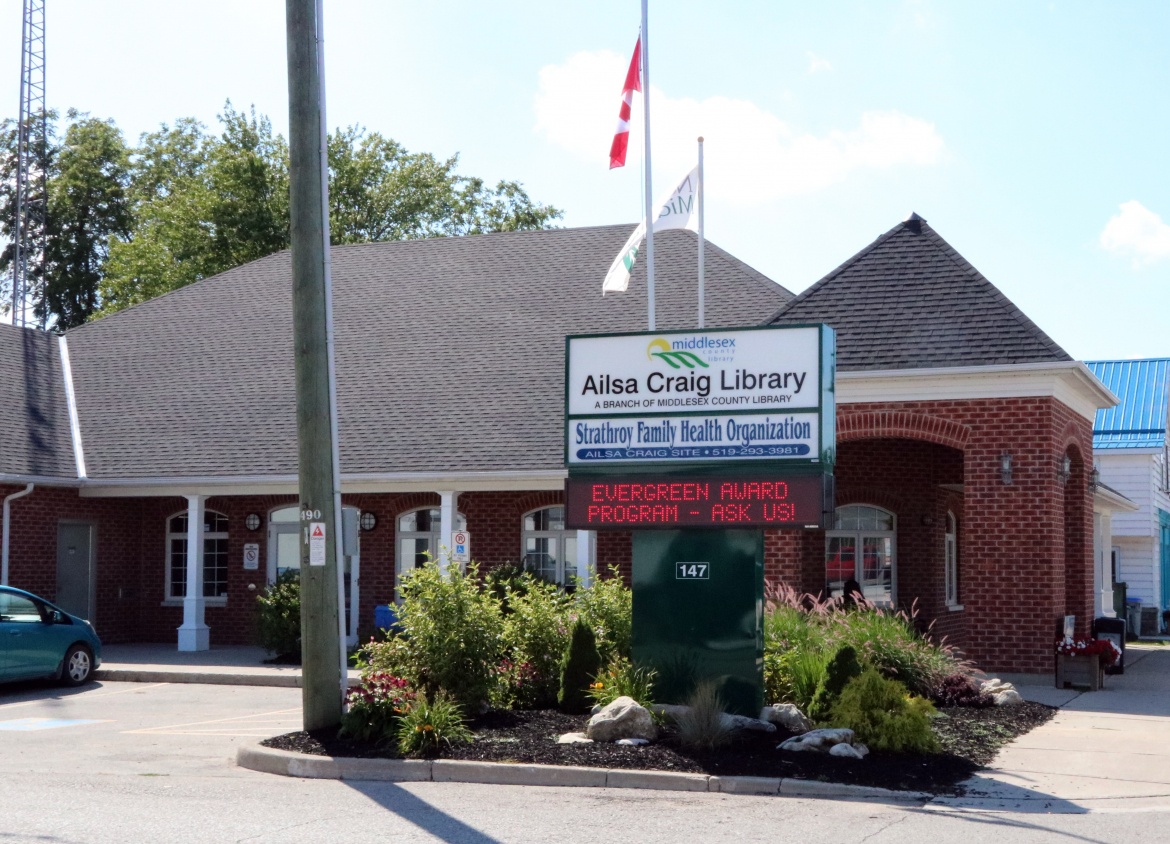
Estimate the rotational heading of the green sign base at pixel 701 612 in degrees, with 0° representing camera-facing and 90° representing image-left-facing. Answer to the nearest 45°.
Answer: approximately 0°

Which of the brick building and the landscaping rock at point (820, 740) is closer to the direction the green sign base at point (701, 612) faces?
the landscaping rock

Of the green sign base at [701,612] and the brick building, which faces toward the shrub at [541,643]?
the brick building

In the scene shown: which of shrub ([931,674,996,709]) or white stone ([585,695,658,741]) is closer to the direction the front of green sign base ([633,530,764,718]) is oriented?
the white stone

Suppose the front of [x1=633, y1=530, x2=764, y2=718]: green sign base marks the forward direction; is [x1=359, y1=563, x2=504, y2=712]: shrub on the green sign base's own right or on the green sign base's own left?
on the green sign base's own right

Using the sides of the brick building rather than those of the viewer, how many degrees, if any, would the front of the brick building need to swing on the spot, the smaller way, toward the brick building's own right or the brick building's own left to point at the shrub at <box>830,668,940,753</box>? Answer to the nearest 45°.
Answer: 0° — it already faces it

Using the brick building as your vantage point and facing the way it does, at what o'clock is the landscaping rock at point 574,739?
The landscaping rock is roughly at 12 o'clock from the brick building.

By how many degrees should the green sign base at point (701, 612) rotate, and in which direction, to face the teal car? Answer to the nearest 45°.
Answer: approximately 135° to its right

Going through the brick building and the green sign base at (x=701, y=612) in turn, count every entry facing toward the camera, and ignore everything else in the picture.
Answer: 2

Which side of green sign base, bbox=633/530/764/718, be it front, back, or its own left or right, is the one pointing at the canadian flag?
back

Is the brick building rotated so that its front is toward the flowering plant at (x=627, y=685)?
yes

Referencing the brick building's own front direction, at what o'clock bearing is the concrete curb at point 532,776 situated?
The concrete curb is roughly at 12 o'clock from the brick building.
